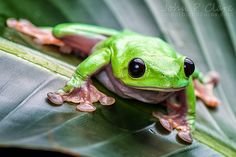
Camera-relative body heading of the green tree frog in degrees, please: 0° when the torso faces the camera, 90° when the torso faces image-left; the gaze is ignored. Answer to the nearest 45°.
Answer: approximately 315°
